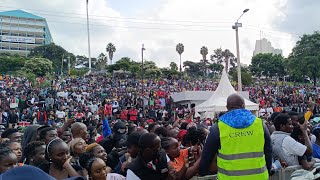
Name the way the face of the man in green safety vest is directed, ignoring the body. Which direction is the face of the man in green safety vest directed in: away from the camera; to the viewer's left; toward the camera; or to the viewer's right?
away from the camera

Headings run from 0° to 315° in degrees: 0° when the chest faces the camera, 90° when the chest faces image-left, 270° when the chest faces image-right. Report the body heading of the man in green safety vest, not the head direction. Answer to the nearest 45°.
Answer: approximately 180°

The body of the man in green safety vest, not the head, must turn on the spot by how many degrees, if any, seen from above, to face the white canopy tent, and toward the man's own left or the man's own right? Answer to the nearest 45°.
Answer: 0° — they already face it
